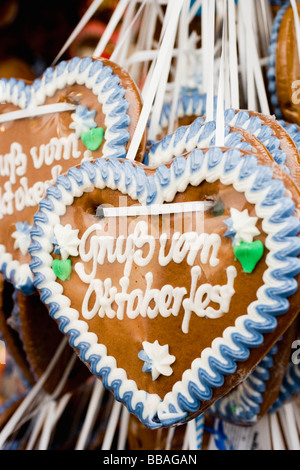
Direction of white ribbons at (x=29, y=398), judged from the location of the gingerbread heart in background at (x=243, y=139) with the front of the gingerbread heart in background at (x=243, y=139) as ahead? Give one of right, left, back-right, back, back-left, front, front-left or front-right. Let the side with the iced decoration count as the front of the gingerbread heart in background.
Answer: right

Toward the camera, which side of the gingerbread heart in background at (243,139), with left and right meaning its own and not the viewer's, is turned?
front
